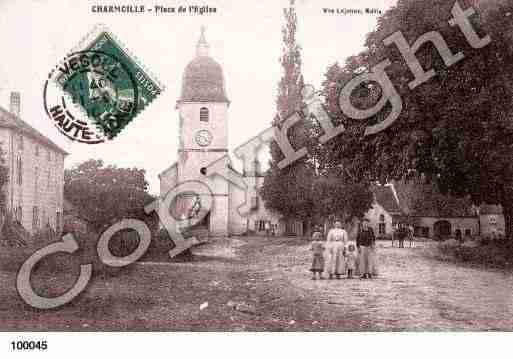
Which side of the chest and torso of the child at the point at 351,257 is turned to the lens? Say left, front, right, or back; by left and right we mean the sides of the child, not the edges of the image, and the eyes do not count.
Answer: front

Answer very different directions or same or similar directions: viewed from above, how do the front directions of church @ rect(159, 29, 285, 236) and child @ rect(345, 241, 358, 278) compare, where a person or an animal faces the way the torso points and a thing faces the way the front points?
same or similar directions

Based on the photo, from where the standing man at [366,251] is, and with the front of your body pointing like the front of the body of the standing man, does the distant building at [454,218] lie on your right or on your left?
on your left

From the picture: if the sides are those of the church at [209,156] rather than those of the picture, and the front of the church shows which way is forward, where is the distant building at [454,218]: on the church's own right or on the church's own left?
on the church's own left

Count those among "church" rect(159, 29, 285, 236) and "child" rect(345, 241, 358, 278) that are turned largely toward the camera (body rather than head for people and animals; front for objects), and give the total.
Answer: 2

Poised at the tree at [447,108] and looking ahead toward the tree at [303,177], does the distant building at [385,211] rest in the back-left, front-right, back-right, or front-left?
front-right

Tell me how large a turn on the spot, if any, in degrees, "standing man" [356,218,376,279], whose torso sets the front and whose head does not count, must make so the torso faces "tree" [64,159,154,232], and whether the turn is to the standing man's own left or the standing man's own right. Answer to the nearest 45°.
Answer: approximately 90° to the standing man's own right

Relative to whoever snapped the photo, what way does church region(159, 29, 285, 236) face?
facing the viewer
